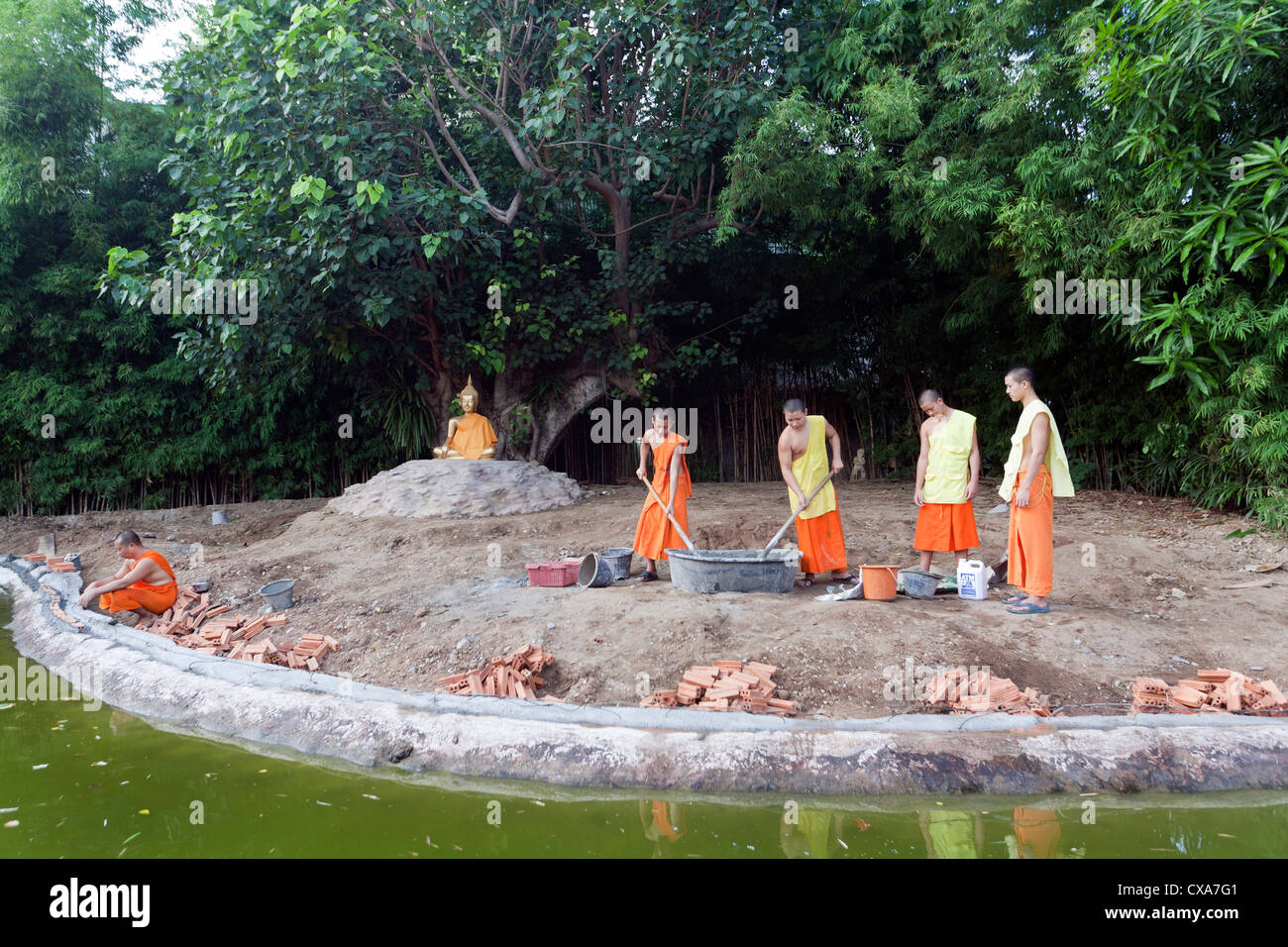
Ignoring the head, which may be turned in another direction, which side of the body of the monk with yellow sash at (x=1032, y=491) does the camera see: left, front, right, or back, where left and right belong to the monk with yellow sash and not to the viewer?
left

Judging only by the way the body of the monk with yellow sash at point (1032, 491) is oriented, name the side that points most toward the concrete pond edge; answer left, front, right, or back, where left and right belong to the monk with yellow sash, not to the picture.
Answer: left

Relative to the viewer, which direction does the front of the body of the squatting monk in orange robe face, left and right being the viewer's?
facing to the left of the viewer

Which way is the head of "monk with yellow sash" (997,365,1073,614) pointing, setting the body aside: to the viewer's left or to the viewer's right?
to the viewer's left

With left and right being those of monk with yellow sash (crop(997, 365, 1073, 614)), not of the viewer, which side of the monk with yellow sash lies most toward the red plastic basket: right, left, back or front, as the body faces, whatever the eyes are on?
front

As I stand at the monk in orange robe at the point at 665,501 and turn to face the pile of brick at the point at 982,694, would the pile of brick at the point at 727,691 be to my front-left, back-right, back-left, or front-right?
front-right

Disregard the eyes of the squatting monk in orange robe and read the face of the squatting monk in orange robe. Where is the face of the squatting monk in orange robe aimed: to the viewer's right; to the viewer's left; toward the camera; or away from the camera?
to the viewer's left

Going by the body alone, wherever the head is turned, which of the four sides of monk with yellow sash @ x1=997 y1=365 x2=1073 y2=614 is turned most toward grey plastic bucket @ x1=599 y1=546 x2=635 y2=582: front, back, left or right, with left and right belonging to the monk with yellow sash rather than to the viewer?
front
